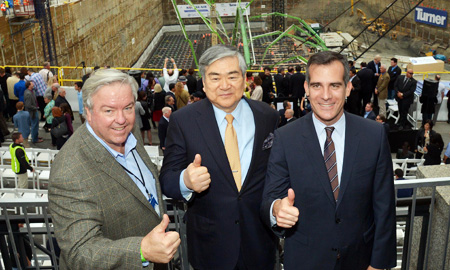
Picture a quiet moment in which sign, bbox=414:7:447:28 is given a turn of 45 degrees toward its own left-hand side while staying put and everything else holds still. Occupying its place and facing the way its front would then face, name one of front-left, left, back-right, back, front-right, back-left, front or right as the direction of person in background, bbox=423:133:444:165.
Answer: front

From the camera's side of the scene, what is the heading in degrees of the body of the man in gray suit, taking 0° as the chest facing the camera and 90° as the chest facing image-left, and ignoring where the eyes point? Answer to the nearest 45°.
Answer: approximately 315°

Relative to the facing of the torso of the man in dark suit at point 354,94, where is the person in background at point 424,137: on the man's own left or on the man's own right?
on the man's own left

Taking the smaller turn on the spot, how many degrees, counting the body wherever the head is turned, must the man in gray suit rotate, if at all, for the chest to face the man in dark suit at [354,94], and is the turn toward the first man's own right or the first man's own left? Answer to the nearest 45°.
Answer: approximately 90° to the first man's own left

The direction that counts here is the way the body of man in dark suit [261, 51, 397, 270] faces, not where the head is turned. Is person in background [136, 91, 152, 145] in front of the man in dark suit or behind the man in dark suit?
behind

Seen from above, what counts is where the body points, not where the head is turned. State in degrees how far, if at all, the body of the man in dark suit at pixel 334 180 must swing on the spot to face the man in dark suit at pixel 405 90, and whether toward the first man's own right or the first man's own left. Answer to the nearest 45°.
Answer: approximately 180°

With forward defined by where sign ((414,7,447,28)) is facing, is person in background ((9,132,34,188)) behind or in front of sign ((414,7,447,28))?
in front

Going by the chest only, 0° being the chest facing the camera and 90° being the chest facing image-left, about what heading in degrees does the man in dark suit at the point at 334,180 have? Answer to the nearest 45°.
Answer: approximately 0°
